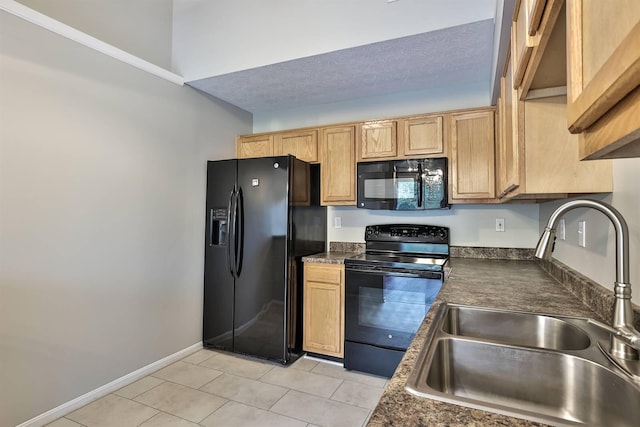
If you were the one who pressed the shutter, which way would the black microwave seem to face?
facing the viewer

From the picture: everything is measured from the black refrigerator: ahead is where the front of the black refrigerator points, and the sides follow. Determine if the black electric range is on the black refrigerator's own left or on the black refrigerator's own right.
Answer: on the black refrigerator's own left

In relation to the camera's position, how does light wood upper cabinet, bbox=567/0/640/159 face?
facing the viewer and to the left of the viewer

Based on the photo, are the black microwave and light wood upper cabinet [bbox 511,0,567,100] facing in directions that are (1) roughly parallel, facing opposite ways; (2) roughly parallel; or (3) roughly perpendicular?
roughly perpendicular

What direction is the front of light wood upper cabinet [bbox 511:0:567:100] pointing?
to the viewer's left

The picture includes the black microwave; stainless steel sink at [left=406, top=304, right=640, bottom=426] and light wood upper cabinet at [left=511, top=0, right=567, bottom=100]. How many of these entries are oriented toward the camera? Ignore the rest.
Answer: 1

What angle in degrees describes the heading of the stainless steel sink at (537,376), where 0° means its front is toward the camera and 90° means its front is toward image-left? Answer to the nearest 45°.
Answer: approximately 90°

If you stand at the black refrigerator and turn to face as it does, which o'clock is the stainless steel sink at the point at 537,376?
The stainless steel sink is roughly at 10 o'clock from the black refrigerator.

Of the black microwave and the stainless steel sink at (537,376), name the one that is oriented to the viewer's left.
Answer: the stainless steel sink

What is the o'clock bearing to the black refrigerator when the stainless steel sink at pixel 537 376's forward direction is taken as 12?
The black refrigerator is roughly at 1 o'clock from the stainless steel sink.
